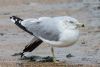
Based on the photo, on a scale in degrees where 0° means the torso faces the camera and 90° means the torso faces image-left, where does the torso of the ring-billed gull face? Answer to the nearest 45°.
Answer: approximately 270°
